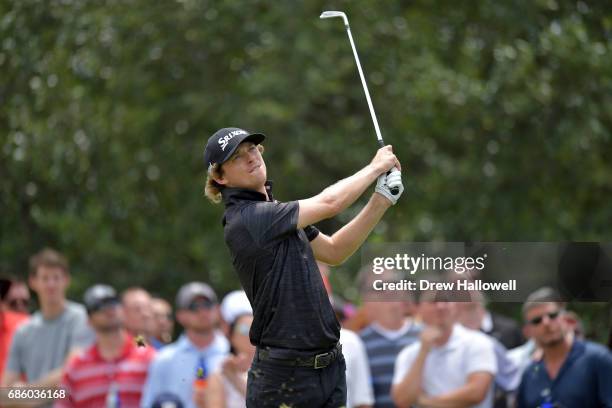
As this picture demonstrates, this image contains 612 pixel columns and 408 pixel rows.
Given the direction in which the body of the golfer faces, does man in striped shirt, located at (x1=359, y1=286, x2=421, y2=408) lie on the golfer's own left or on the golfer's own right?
on the golfer's own left

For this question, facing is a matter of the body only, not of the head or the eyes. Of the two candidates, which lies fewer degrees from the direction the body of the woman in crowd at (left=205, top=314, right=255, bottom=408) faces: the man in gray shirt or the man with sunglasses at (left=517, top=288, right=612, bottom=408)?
the man with sunglasses

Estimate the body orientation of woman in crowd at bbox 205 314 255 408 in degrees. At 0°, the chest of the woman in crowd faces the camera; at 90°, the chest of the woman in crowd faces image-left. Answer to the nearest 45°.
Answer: approximately 315°

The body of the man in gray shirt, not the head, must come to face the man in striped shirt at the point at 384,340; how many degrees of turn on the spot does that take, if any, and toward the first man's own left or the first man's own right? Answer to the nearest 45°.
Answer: approximately 45° to the first man's own left

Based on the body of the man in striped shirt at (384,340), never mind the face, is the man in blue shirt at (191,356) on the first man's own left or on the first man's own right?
on the first man's own right

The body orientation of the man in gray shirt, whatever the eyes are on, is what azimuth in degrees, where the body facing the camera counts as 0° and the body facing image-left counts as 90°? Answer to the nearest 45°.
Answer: approximately 0°

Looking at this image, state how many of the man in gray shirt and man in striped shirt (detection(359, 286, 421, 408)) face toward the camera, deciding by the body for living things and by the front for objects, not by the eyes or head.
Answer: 2

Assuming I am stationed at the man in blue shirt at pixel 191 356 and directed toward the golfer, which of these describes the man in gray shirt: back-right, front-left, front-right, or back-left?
back-right
